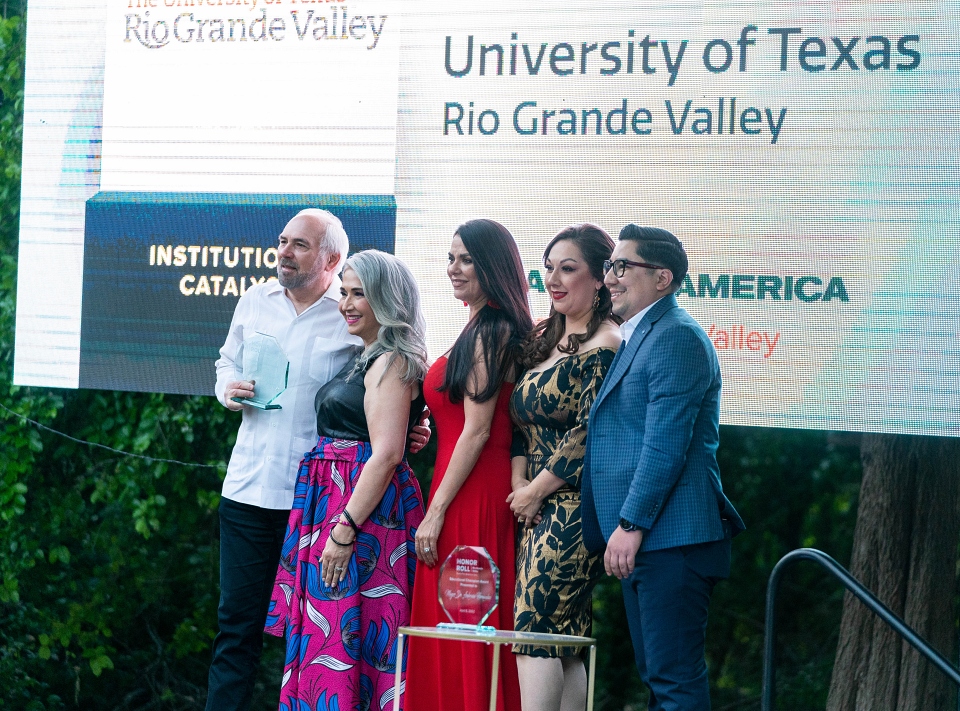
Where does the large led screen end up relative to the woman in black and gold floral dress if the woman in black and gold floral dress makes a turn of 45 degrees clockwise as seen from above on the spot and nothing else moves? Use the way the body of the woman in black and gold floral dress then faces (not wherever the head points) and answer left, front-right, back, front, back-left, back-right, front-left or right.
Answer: right

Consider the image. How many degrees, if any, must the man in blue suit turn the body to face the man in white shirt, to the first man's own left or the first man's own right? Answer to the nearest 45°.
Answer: approximately 45° to the first man's own right

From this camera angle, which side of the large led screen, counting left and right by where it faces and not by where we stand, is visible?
front

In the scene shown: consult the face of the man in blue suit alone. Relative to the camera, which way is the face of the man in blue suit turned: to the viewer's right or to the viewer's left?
to the viewer's left

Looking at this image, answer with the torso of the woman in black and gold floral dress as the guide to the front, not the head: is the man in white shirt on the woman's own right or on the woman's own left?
on the woman's own right
